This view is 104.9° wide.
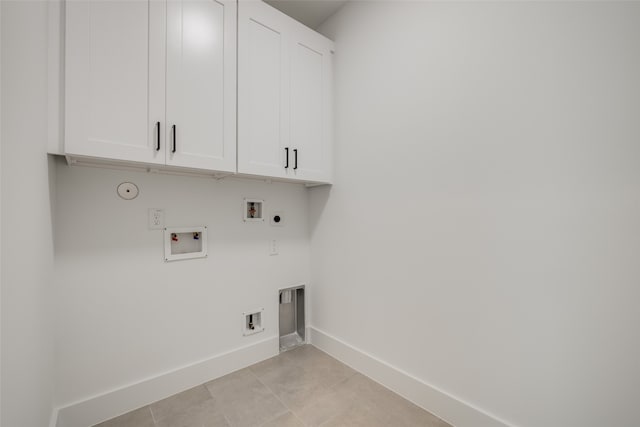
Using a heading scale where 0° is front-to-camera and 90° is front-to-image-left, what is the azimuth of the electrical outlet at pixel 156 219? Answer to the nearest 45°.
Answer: approximately 0°

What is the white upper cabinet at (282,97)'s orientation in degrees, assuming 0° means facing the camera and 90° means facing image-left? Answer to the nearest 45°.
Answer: approximately 315°

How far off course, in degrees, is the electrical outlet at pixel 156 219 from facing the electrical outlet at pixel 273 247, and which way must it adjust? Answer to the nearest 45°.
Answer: approximately 90° to its left

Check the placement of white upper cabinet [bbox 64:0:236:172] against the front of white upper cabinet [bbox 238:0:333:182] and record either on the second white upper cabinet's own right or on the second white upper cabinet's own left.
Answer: on the second white upper cabinet's own right
